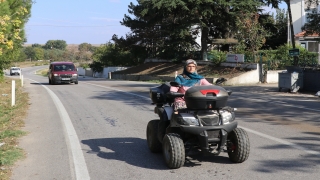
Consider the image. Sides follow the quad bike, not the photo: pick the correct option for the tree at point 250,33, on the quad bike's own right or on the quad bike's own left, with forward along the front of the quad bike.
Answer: on the quad bike's own left

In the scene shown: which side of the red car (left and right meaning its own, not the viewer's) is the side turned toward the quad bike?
front

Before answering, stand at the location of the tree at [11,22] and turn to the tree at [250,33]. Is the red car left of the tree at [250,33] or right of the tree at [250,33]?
left

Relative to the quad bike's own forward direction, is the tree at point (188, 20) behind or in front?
behind

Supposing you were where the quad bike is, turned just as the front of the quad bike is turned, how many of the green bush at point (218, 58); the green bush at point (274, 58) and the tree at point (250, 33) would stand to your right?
0

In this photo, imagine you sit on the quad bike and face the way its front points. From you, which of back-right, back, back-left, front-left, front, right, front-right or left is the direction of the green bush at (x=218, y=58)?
back-left

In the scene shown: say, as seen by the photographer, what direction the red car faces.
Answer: facing the viewer

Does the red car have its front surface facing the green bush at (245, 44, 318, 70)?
no

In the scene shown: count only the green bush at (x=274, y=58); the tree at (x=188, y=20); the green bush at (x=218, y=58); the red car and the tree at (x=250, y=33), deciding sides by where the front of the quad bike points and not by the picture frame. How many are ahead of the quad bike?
0

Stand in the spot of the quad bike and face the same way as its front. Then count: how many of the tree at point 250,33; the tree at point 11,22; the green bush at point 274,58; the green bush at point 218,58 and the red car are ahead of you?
0

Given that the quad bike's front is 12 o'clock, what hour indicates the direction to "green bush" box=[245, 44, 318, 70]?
The green bush is roughly at 8 o'clock from the quad bike.

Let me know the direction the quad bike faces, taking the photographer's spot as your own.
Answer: facing the viewer and to the right of the viewer

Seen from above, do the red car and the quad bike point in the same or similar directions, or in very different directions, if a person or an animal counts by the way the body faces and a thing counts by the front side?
same or similar directions

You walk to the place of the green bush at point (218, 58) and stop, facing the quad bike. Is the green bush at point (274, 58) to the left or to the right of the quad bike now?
left

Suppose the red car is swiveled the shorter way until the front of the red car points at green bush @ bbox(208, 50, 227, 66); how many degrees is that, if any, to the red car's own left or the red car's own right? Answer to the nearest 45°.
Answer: approximately 90° to the red car's own left

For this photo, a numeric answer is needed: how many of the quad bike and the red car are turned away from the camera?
0
